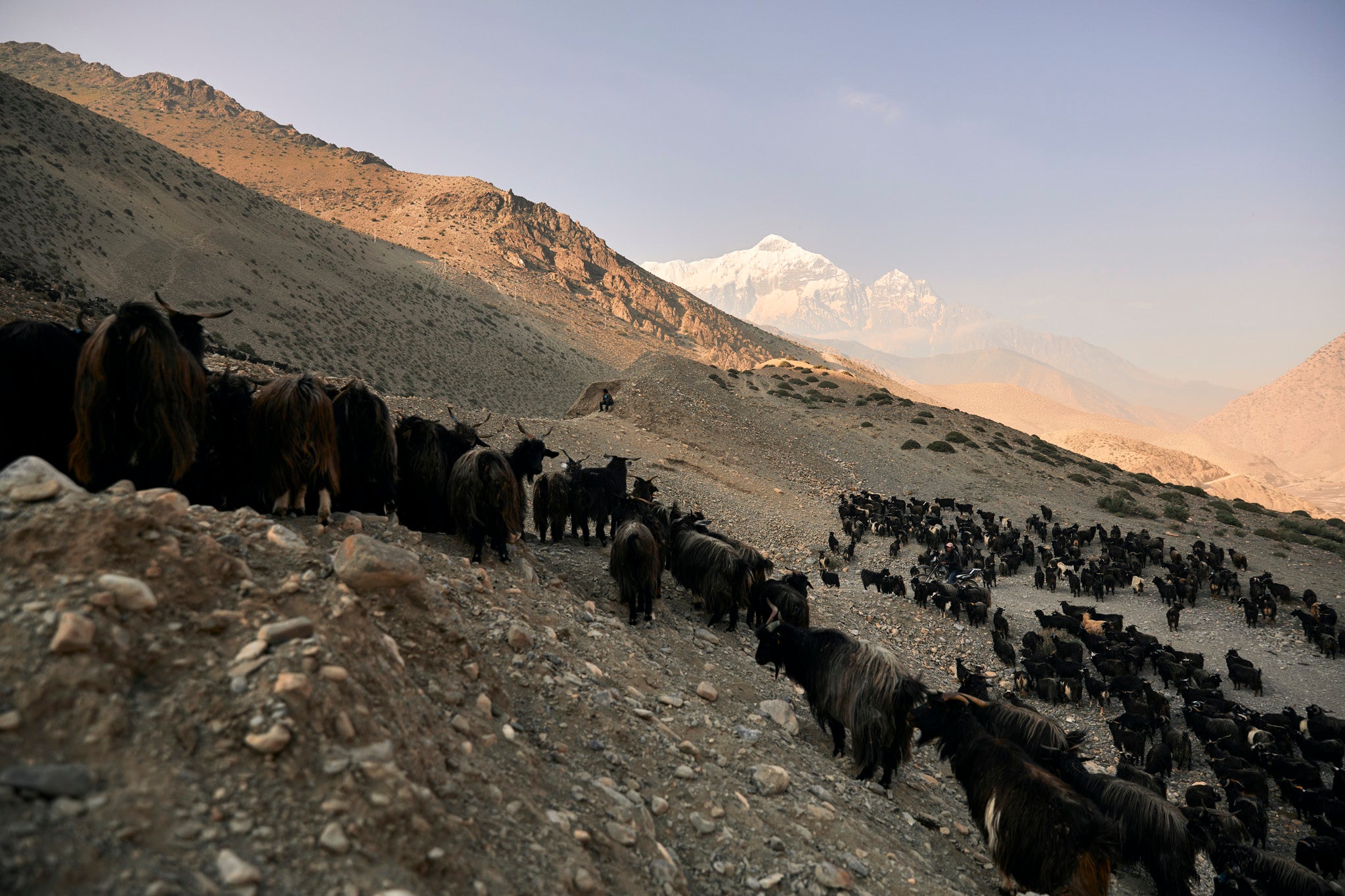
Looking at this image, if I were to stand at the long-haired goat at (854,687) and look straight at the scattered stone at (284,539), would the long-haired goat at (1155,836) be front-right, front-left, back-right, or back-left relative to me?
back-left

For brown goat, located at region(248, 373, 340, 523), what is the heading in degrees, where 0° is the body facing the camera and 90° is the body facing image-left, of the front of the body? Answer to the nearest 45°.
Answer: approximately 180°

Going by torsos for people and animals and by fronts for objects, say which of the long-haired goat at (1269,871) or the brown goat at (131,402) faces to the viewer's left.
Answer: the long-haired goat

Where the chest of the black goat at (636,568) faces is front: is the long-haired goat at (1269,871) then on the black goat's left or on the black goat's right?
on the black goat's right

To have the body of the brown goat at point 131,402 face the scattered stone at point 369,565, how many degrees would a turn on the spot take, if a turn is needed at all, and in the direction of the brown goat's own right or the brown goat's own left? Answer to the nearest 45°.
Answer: approximately 135° to the brown goat's own right

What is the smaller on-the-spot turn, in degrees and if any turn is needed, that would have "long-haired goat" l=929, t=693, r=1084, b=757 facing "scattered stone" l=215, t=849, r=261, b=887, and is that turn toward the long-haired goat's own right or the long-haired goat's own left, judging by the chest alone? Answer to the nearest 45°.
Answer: approximately 90° to the long-haired goat's own left

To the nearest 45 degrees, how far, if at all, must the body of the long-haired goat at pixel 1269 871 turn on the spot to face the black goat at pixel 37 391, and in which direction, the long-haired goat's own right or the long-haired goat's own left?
approximately 45° to the long-haired goat's own left

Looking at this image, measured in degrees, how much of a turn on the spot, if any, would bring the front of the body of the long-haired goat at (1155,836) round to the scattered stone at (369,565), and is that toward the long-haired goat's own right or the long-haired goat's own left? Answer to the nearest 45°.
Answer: approximately 90° to the long-haired goat's own left

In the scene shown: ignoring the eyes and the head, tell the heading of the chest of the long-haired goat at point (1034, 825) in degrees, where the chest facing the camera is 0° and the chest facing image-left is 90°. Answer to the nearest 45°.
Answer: approximately 135°
